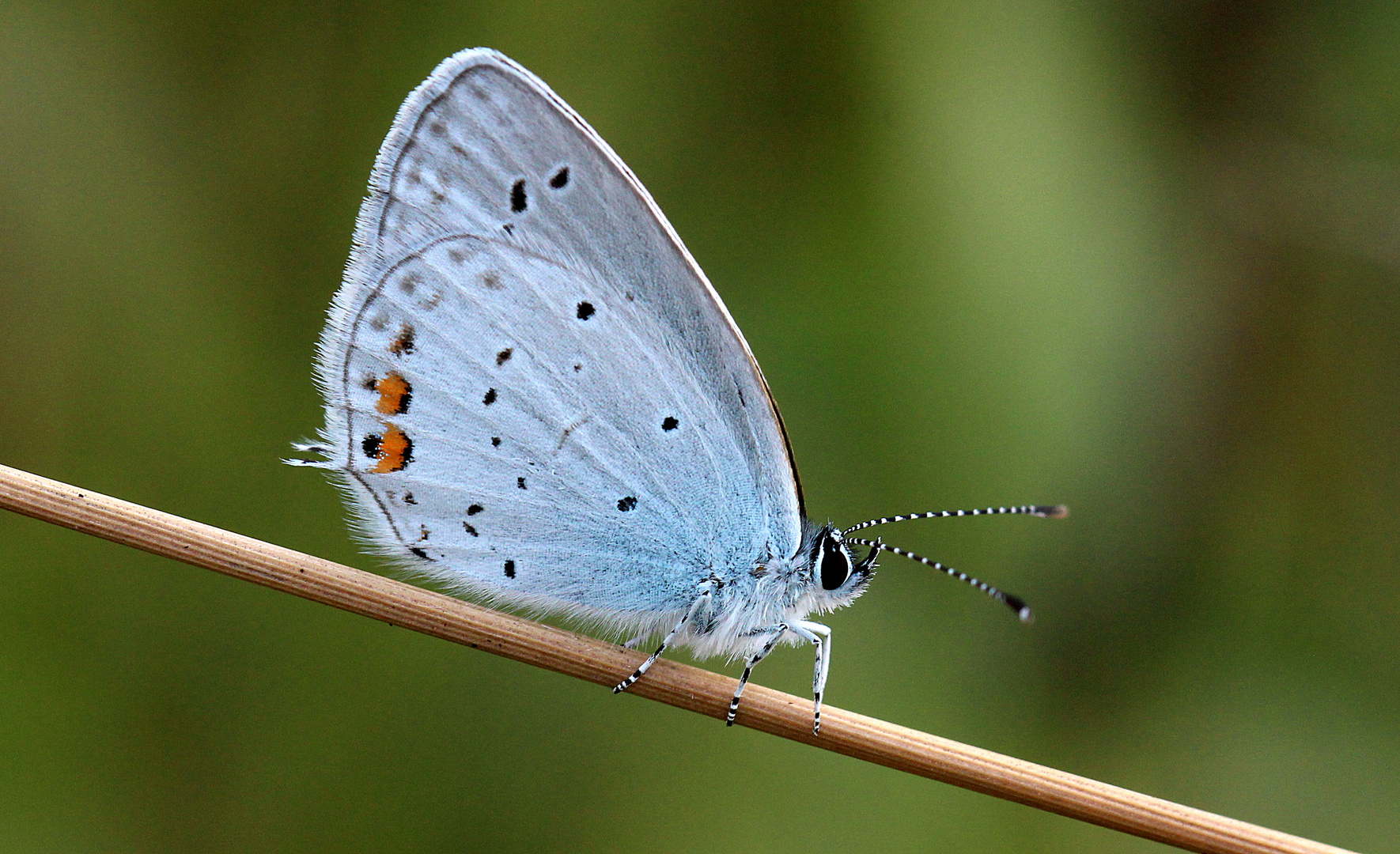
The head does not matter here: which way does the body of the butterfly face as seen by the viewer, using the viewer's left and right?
facing to the right of the viewer
